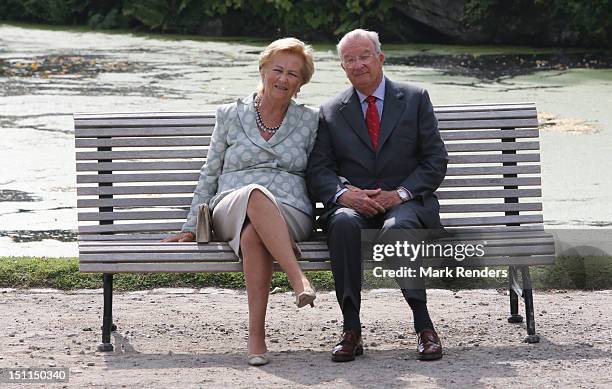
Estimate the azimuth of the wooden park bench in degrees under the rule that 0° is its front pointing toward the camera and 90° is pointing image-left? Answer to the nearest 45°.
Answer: approximately 0°
